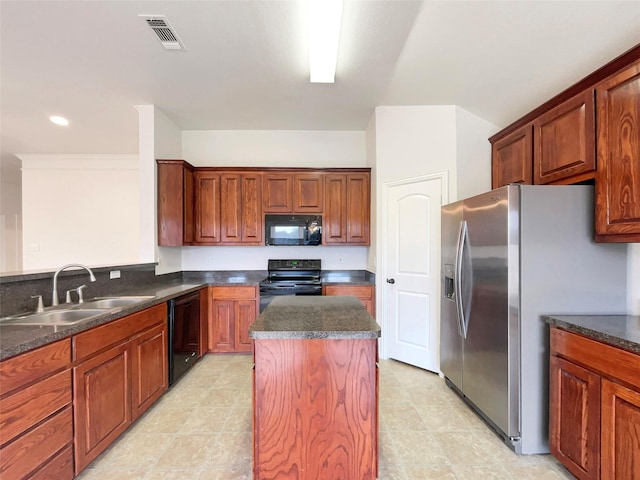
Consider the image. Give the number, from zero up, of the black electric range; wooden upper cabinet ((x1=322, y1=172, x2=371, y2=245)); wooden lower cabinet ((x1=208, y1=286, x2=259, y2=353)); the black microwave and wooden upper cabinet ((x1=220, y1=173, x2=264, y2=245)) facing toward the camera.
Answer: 5

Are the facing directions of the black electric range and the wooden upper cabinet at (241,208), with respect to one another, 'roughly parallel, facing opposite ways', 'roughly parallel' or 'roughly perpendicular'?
roughly parallel

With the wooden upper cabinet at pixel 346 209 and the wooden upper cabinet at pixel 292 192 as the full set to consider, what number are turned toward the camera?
2

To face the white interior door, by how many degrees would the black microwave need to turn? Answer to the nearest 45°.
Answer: approximately 45° to its left

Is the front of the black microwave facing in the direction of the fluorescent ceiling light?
yes

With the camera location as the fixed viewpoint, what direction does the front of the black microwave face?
facing the viewer

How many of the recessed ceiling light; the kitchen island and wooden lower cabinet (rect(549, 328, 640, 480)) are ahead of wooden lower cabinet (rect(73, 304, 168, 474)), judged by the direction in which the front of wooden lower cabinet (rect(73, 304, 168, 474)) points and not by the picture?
2

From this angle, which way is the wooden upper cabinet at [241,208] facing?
toward the camera

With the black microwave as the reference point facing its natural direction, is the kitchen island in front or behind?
in front

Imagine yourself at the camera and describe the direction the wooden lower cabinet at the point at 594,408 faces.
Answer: facing the viewer and to the left of the viewer

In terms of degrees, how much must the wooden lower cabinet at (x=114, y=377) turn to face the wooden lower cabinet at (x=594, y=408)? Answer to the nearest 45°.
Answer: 0° — it already faces it

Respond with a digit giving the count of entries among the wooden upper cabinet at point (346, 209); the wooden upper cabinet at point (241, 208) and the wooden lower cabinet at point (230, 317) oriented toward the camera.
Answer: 3

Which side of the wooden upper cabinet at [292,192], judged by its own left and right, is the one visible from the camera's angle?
front

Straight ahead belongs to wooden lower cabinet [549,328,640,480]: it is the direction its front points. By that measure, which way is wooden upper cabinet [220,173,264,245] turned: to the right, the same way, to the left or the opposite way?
to the left
